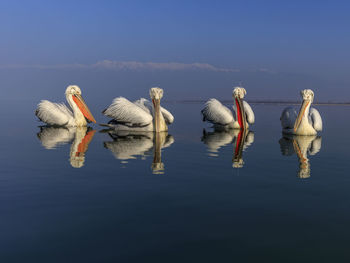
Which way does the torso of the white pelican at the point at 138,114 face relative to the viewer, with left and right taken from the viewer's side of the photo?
facing the viewer and to the right of the viewer

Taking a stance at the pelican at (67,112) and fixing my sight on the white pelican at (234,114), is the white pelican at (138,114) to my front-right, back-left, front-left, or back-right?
front-right

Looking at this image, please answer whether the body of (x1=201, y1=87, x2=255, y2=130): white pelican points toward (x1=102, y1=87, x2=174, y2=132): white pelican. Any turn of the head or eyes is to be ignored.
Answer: no

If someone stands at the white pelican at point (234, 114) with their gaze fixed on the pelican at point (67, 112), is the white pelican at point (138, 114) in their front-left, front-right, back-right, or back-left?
front-left

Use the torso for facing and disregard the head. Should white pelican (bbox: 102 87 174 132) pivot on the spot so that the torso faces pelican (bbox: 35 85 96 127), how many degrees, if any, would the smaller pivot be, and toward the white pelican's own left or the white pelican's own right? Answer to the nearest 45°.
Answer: approximately 180°

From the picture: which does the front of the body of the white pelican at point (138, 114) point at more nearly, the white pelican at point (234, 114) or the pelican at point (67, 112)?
the white pelican

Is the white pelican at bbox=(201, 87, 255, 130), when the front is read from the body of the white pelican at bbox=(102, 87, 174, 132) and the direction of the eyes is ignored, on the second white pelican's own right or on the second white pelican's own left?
on the second white pelican's own left

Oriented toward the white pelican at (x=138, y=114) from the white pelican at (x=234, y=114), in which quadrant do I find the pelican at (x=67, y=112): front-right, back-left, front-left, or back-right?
front-right

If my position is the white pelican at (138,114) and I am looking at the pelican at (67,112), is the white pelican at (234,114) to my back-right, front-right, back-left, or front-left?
back-right

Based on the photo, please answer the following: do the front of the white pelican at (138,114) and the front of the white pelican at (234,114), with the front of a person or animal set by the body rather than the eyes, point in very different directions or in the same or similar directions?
same or similar directions

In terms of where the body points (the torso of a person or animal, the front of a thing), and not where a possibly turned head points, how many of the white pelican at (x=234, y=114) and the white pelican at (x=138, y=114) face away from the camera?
0

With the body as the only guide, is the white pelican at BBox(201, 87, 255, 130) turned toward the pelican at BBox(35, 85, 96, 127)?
no

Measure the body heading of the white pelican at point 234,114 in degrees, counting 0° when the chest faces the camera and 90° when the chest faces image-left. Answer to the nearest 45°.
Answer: approximately 315°

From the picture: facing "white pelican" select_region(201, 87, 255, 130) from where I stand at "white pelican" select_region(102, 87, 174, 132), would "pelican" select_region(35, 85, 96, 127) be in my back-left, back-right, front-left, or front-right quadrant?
back-left
